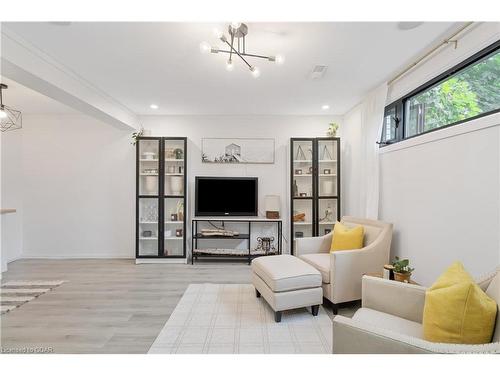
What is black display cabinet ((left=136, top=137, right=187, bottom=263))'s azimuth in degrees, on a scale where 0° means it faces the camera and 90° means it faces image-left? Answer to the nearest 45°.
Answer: approximately 0°

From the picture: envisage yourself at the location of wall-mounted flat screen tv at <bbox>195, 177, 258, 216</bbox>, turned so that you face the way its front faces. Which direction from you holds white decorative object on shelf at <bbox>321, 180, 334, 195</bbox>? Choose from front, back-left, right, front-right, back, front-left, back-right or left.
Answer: left

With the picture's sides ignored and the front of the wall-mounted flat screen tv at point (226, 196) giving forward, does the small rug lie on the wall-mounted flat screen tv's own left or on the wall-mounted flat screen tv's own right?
on the wall-mounted flat screen tv's own right

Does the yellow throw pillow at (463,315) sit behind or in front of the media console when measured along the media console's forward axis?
in front

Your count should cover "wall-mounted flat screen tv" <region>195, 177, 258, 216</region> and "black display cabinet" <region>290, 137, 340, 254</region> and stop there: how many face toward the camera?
2

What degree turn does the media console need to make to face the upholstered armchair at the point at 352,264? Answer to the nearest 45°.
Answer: approximately 45° to its left

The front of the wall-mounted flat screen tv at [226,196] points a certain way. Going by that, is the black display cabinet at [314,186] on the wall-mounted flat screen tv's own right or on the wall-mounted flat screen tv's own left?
on the wall-mounted flat screen tv's own left

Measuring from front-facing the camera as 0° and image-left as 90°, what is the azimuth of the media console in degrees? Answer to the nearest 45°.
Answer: approximately 0°

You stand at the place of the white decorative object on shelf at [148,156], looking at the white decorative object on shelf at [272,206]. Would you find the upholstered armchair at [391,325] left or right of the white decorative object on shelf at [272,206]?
right

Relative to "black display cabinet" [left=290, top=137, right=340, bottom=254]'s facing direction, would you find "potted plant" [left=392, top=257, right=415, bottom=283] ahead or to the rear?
ahead
